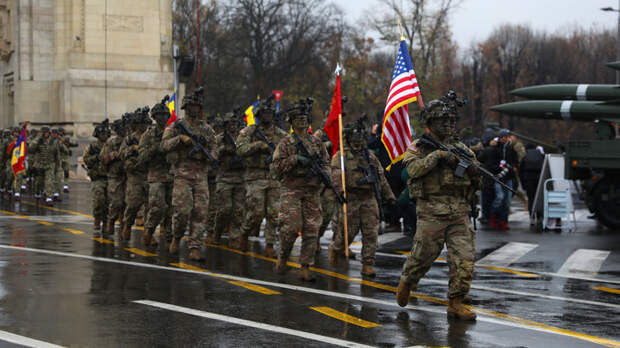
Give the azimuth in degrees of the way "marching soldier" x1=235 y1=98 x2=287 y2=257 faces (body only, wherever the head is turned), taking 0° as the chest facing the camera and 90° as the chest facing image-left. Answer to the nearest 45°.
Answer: approximately 315°

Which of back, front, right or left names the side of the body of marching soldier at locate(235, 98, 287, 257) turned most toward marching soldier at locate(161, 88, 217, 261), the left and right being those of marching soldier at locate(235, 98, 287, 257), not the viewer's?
right

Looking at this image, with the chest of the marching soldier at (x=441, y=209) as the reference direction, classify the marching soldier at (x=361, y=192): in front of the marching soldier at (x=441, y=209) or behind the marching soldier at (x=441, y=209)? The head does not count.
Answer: behind

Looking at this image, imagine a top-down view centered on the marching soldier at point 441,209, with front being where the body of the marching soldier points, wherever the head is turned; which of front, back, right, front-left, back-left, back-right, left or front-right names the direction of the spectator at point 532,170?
back-left

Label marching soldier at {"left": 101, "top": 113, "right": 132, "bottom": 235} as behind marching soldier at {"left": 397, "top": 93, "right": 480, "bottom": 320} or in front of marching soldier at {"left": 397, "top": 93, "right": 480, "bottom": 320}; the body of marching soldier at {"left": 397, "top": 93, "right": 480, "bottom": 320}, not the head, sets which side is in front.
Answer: behind

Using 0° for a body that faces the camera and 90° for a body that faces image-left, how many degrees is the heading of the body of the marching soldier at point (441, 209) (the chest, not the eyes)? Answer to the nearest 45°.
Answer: approximately 315°

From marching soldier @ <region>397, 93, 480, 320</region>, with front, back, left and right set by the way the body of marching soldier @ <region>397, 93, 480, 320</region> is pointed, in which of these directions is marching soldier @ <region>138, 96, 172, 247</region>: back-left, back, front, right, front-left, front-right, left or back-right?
back
